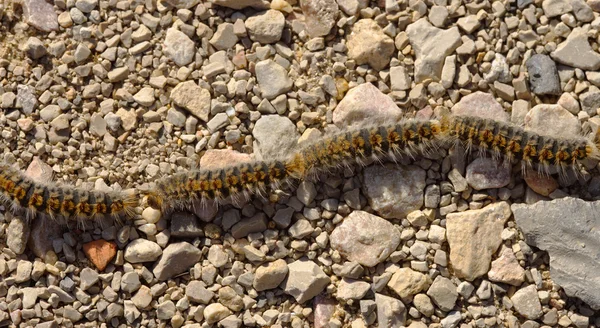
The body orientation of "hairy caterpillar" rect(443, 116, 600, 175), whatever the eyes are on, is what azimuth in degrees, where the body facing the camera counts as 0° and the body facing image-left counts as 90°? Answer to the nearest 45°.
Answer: approximately 90°

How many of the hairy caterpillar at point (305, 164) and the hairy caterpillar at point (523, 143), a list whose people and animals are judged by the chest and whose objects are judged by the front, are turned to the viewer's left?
2

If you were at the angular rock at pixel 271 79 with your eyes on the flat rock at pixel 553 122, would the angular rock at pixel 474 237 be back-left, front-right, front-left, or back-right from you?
front-right

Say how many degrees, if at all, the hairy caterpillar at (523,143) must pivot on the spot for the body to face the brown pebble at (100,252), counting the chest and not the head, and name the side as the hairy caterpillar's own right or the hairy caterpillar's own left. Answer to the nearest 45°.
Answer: approximately 45° to the hairy caterpillar's own left

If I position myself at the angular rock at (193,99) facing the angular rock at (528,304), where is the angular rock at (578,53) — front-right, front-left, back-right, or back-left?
front-left

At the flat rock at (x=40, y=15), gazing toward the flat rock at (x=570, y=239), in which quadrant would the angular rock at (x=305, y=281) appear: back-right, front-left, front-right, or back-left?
front-right

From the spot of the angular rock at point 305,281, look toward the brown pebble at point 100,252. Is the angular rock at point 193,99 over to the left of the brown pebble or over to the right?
right

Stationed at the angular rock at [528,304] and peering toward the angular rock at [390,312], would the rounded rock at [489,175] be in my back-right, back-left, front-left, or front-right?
front-right

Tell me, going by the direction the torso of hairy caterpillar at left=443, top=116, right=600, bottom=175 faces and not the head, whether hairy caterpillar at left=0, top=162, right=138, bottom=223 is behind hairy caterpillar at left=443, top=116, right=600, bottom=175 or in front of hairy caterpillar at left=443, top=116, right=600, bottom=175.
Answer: in front

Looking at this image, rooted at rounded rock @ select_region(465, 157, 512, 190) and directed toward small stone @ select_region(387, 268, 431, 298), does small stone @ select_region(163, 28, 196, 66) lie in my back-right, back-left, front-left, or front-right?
front-right

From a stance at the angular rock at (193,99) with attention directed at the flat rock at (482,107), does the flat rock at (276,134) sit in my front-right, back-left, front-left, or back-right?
front-right
